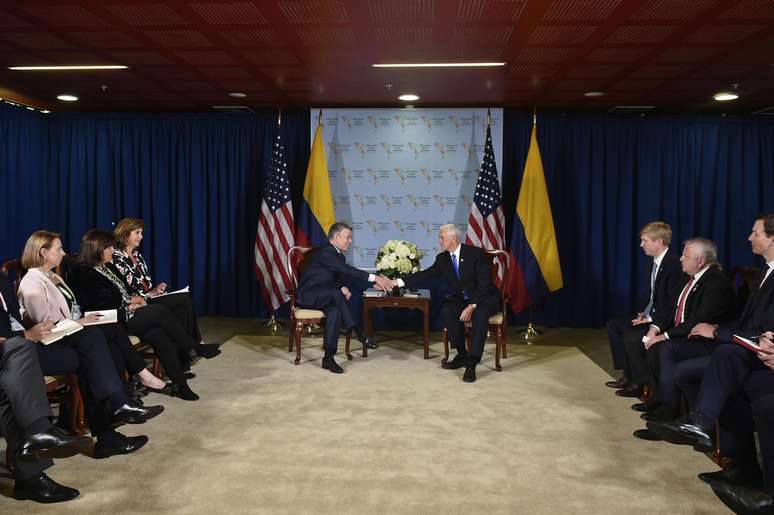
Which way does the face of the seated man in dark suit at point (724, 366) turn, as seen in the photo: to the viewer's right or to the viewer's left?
to the viewer's left

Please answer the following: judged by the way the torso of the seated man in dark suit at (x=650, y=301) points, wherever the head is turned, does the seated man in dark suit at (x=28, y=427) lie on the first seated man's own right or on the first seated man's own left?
on the first seated man's own left

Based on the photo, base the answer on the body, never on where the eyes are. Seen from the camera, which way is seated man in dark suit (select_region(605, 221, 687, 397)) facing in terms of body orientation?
to the viewer's left

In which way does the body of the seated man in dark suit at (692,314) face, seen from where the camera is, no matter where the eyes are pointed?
to the viewer's left

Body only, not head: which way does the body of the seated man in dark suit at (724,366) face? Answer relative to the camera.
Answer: to the viewer's left

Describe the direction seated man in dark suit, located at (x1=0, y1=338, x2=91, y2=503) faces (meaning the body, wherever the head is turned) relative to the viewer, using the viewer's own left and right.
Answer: facing to the right of the viewer

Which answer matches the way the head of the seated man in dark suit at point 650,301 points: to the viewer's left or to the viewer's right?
to the viewer's left

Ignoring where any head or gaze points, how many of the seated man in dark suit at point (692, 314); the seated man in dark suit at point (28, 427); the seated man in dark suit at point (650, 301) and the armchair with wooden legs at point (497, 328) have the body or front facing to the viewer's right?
1

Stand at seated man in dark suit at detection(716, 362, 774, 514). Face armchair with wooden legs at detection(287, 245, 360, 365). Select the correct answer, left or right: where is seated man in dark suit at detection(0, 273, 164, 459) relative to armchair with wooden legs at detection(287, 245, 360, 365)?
left

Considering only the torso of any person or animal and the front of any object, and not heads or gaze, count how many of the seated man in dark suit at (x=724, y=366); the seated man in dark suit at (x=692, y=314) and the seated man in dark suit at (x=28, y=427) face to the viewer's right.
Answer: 1

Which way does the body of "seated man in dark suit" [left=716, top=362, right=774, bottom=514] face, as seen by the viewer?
to the viewer's left

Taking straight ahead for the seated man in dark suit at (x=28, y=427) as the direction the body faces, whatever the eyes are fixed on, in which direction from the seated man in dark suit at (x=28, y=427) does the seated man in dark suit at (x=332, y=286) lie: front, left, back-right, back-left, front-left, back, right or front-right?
front-left

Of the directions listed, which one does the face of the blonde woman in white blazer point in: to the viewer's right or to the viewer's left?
to the viewer's right

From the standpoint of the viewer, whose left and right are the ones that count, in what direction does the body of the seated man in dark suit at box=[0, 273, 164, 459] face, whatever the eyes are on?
facing to the right of the viewer

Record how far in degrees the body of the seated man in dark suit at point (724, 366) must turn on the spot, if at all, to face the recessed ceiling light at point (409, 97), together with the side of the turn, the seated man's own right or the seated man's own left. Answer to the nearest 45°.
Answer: approximately 45° to the seated man's own right
